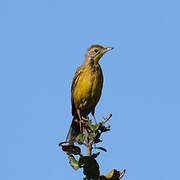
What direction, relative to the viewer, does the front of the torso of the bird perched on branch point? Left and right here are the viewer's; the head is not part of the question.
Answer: facing the viewer and to the right of the viewer
